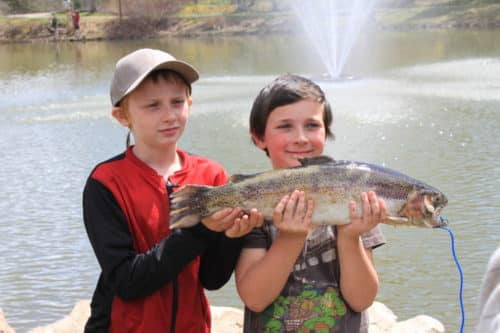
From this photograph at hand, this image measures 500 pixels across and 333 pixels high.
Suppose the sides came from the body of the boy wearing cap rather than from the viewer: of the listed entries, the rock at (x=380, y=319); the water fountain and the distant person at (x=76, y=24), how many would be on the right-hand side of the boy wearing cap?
0

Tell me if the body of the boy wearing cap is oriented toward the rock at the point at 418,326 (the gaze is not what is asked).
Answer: no

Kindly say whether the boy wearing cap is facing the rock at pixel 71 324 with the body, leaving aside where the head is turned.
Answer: no

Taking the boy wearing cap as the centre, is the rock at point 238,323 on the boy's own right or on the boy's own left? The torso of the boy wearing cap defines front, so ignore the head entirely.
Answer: on the boy's own left

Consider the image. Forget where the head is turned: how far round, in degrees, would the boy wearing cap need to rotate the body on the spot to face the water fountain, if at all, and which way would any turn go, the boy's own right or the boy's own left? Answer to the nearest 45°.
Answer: approximately 135° to the boy's own left

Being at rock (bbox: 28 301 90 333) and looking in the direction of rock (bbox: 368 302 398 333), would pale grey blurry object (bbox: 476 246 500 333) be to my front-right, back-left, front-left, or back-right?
front-right

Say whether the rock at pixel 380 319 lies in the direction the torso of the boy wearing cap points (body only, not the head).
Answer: no

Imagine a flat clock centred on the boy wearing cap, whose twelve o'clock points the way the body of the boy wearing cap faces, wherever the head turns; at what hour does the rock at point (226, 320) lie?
The rock is roughly at 8 o'clock from the boy wearing cap.

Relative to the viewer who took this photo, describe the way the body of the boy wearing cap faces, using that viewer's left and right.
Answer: facing the viewer and to the right of the viewer

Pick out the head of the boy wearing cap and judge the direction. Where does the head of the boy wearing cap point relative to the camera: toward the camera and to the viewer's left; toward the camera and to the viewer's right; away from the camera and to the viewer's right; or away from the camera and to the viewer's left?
toward the camera and to the viewer's right
